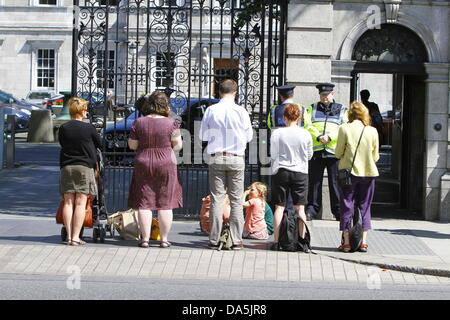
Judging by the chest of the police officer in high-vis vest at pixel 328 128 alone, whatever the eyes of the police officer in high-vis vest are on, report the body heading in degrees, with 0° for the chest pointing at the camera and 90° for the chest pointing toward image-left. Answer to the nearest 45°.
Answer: approximately 0°

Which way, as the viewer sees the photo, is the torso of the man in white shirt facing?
away from the camera

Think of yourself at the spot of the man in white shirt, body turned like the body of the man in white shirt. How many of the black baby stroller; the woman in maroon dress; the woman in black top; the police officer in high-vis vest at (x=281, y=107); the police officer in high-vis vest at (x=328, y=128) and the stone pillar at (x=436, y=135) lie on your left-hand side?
3

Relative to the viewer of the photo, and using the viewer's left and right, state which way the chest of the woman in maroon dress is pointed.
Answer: facing away from the viewer

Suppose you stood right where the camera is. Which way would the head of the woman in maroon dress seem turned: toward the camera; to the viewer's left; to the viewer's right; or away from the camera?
away from the camera

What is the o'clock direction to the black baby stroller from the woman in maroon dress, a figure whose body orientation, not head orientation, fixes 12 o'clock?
The black baby stroller is roughly at 10 o'clock from the woman in maroon dress.

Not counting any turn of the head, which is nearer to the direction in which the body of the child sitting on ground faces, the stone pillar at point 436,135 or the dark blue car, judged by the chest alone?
the dark blue car

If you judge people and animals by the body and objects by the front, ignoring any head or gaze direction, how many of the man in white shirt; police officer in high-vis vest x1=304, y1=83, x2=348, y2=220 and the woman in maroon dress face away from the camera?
2

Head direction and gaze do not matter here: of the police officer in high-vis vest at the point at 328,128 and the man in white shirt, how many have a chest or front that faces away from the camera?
1
